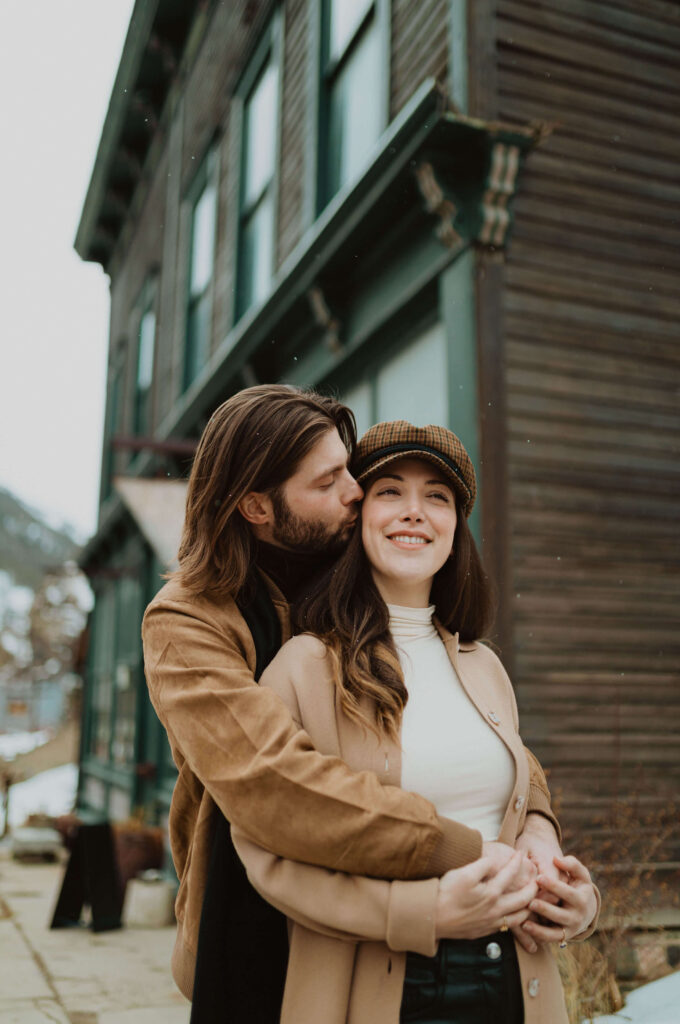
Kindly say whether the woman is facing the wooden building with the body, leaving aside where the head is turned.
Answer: no

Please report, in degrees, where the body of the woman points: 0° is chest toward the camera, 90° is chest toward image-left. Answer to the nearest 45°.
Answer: approximately 315°

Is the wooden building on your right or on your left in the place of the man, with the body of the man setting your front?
on your left

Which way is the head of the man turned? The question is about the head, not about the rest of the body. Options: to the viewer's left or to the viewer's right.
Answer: to the viewer's right
